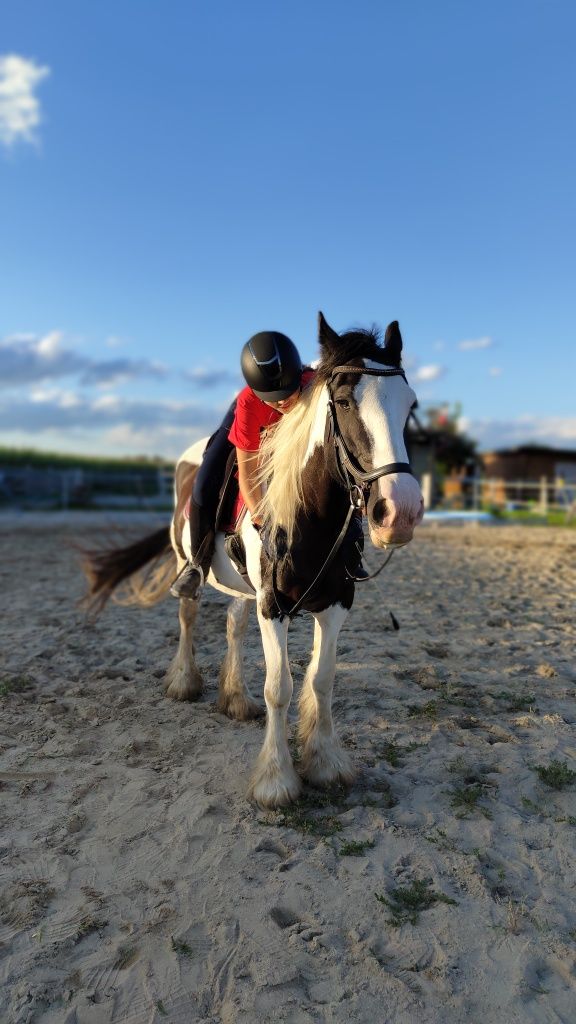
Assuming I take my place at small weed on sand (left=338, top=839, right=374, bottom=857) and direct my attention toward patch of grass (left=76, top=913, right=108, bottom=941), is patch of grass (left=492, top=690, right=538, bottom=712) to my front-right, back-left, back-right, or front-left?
back-right

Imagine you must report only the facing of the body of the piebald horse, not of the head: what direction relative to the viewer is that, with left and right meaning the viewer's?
facing the viewer and to the right of the viewer

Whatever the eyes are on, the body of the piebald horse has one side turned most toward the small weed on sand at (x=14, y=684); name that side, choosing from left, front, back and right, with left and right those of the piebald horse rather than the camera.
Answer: back
